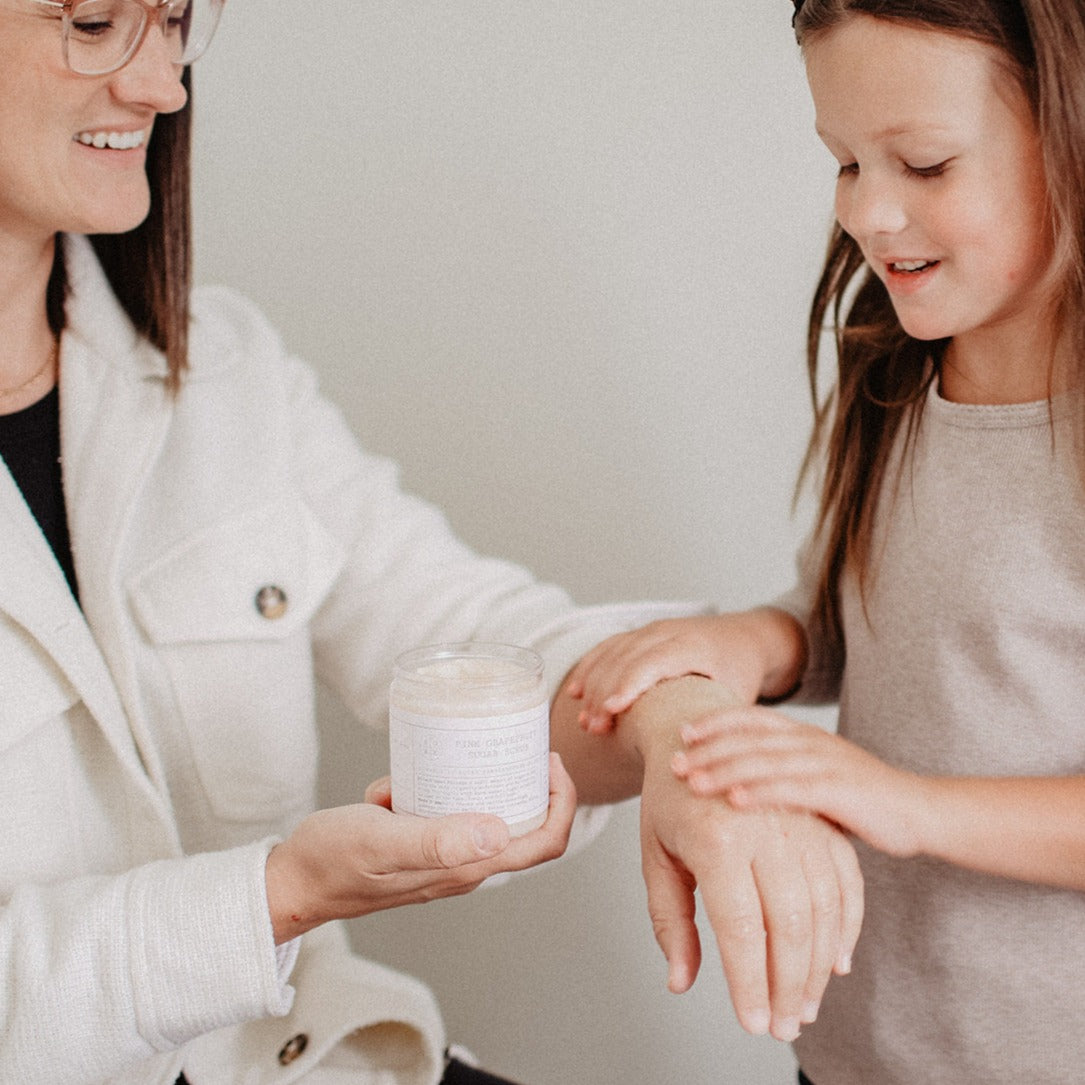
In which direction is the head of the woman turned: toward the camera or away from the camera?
toward the camera

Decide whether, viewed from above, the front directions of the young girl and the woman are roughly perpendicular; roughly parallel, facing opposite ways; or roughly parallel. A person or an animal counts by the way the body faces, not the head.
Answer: roughly perpendicular

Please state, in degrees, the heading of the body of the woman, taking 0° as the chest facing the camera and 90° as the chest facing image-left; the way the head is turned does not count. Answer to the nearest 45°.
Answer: approximately 315°

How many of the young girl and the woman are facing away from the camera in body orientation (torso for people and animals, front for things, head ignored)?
0

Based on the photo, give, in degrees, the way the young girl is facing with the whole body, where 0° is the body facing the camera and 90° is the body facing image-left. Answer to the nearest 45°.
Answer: approximately 45°

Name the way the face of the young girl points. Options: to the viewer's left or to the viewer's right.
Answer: to the viewer's left
